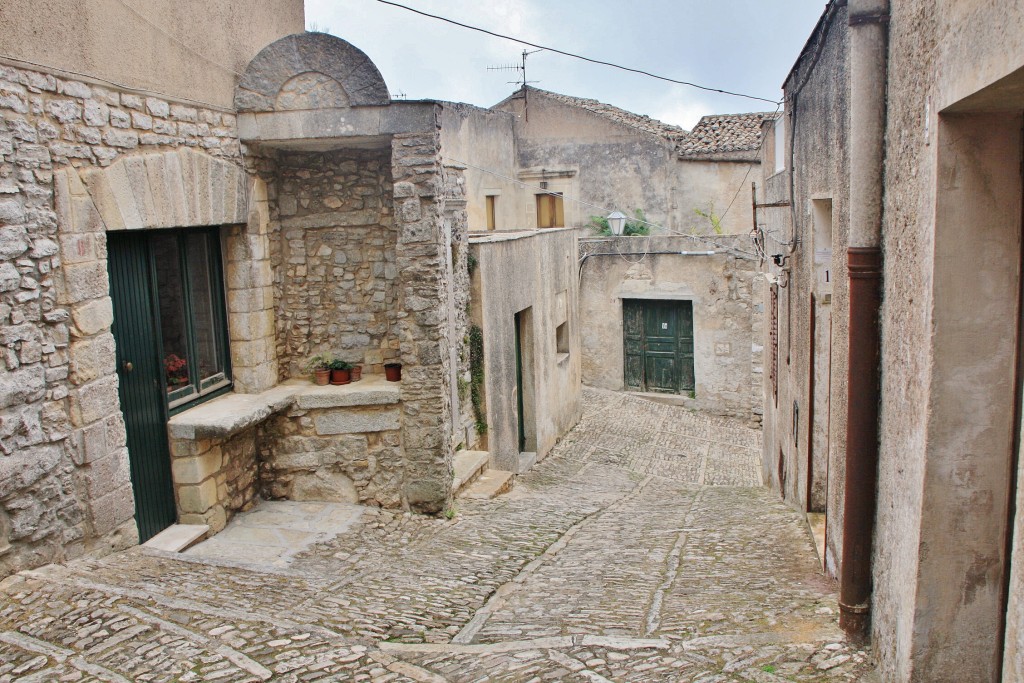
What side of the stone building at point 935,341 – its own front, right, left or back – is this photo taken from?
left

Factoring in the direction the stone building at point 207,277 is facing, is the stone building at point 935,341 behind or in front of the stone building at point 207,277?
in front

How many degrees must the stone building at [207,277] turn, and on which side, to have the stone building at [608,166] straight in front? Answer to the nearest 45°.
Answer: approximately 90° to its left

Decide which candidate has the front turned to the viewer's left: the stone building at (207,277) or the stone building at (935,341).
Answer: the stone building at (935,341)

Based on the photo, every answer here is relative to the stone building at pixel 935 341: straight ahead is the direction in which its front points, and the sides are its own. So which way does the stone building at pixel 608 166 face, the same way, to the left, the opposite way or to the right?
to the left

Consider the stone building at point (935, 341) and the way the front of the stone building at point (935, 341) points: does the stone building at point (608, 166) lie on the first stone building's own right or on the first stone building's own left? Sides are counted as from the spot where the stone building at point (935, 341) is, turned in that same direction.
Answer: on the first stone building's own right

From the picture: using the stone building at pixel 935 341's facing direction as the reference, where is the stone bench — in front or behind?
in front

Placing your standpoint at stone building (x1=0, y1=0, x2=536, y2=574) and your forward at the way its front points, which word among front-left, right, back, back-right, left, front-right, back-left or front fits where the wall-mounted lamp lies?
left

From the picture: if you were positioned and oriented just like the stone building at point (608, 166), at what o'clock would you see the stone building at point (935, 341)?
the stone building at point (935, 341) is roughly at 12 o'clock from the stone building at point (608, 166).

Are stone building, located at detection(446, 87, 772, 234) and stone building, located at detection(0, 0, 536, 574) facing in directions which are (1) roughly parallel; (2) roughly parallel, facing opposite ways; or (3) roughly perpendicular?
roughly perpendicular

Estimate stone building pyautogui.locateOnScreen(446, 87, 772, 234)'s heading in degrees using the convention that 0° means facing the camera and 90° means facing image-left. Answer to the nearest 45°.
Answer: approximately 0°

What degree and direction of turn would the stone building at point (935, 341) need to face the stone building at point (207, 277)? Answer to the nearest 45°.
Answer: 0° — it already faces it

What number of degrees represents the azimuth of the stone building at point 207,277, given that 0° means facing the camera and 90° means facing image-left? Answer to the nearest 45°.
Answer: approximately 315°
